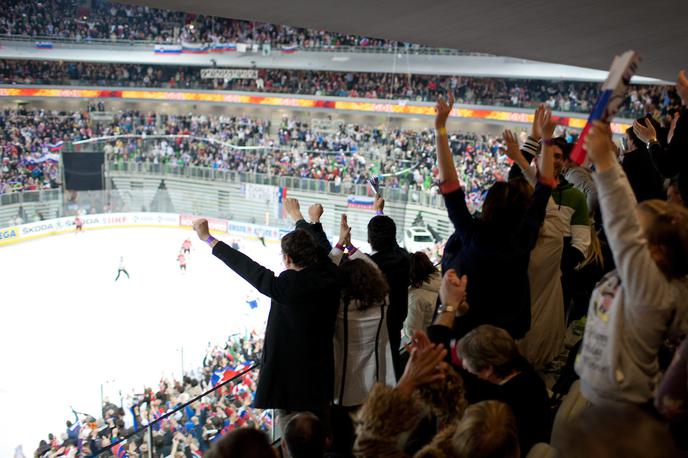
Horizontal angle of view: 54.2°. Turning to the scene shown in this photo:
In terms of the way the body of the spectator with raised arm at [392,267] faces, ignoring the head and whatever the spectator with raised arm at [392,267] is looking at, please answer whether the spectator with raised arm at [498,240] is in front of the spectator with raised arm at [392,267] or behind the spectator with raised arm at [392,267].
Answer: behind

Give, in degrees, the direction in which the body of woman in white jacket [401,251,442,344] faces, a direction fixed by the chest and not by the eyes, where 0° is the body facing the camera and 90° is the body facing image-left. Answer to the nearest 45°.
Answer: approximately 135°

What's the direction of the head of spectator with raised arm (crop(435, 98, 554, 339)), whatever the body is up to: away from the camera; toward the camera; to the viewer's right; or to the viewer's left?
away from the camera

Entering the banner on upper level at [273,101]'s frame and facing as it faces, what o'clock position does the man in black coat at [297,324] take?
The man in black coat is roughly at 12 o'clock from the banner on upper level.

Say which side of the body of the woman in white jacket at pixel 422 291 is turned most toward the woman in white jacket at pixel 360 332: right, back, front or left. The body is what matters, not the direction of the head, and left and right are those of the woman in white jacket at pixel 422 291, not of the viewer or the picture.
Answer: left

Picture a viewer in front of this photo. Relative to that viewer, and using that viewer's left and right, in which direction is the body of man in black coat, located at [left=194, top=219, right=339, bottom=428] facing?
facing away from the viewer and to the left of the viewer

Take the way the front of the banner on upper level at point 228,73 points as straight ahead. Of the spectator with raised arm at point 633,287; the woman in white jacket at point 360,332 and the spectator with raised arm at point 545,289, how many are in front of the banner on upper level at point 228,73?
3

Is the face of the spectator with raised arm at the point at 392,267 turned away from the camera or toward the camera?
away from the camera

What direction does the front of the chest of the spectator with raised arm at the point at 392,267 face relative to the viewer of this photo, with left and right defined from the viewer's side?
facing away from the viewer and to the left of the viewer

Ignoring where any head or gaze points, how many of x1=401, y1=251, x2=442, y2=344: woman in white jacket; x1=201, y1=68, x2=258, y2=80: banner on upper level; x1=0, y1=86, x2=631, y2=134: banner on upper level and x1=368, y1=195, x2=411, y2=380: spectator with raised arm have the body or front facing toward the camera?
2
